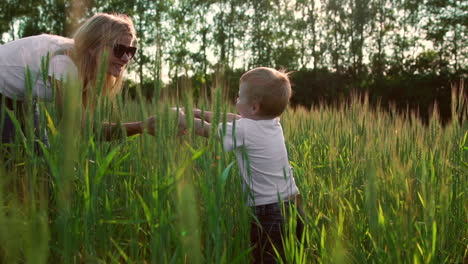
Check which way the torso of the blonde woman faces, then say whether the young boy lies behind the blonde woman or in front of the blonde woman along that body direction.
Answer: in front

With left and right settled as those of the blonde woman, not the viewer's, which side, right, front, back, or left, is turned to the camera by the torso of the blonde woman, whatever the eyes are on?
right
